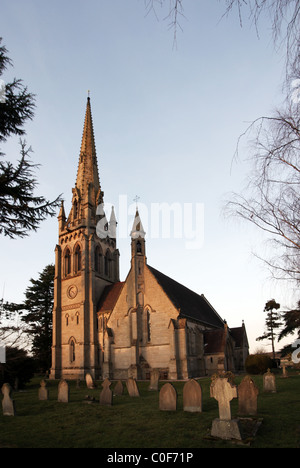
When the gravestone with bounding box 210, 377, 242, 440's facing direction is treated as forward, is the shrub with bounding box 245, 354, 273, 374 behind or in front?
behind

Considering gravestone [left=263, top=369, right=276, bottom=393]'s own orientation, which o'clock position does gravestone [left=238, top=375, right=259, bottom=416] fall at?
gravestone [left=238, top=375, right=259, bottom=416] is roughly at 12 o'clock from gravestone [left=263, top=369, right=276, bottom=393].

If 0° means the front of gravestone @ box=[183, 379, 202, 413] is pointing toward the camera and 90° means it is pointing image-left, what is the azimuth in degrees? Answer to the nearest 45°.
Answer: approximately 0°
